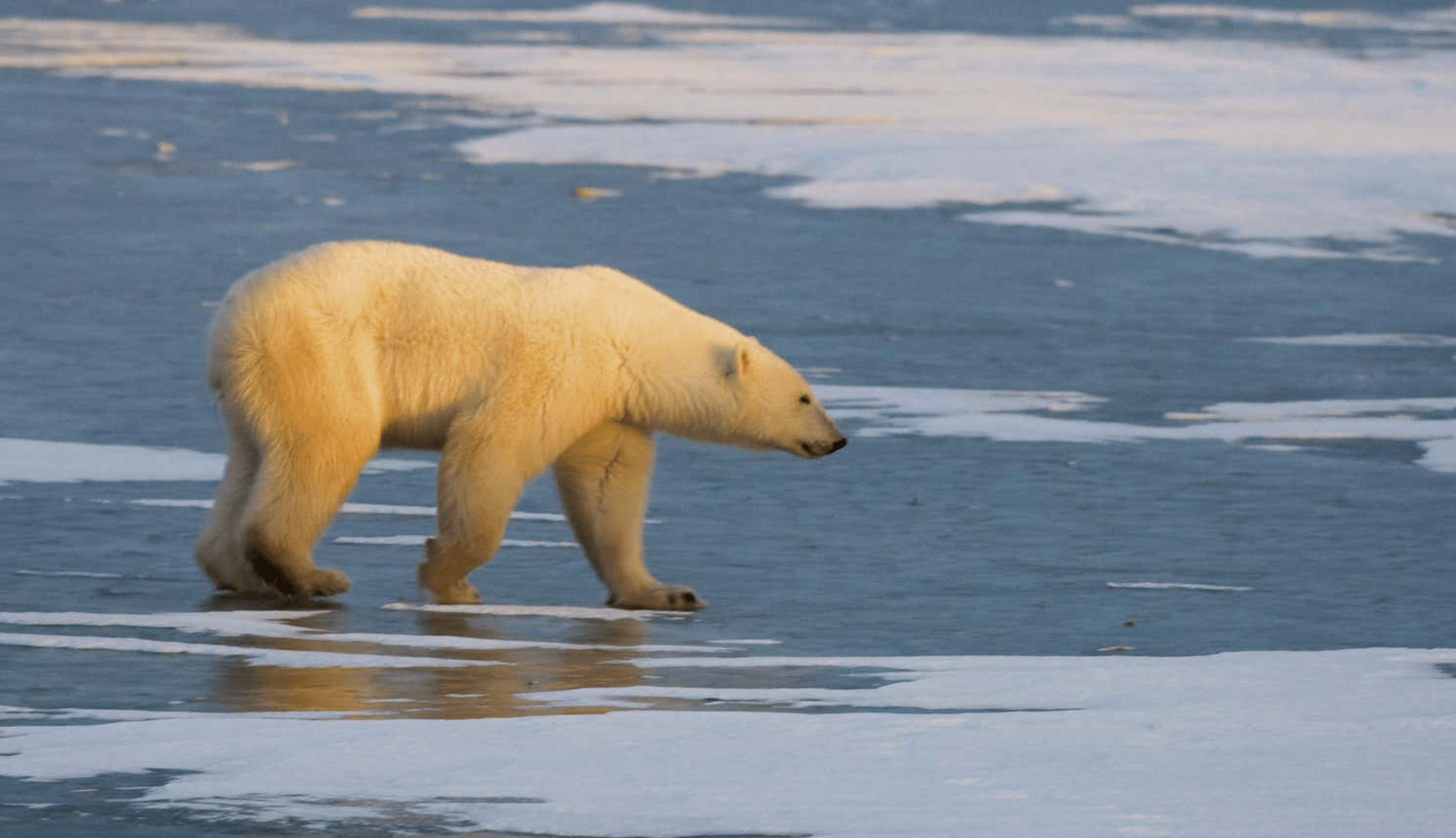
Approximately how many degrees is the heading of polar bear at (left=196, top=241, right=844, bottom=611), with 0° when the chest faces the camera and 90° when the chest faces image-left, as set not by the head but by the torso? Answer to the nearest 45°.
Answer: approximately 270°
